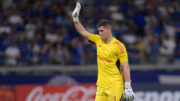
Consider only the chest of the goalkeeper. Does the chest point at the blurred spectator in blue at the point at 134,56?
no

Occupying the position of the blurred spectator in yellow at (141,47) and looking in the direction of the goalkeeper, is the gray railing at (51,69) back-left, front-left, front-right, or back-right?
front-right

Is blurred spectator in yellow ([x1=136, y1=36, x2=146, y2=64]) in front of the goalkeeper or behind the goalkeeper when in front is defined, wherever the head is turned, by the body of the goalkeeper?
behind

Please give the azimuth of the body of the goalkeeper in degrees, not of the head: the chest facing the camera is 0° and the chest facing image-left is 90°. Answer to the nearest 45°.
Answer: approximately 45°

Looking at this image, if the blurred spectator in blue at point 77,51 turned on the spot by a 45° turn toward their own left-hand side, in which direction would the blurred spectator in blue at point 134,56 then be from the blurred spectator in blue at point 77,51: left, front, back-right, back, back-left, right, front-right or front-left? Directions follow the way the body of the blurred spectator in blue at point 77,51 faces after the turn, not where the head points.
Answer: front-left

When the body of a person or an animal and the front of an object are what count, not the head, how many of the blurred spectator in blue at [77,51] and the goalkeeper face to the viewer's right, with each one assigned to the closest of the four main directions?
0

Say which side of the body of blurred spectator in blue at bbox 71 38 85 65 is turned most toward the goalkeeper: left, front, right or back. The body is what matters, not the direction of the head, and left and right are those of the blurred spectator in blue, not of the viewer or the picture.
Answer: front

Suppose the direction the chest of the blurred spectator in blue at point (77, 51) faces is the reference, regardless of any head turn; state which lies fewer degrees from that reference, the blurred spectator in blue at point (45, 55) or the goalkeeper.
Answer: the goalkeeper

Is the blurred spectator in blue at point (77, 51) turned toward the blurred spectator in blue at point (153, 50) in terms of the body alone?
no

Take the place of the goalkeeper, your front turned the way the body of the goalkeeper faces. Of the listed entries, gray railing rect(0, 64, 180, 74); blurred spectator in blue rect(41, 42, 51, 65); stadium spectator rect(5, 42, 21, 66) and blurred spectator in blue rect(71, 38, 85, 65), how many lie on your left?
0

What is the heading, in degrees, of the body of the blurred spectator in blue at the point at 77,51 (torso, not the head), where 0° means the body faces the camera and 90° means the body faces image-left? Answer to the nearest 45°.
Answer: approximately 0°

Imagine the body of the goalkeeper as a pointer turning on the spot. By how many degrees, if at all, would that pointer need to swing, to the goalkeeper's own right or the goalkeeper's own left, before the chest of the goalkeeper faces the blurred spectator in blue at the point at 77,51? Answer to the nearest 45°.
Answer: approximately 135° to the goalkeeper's own right

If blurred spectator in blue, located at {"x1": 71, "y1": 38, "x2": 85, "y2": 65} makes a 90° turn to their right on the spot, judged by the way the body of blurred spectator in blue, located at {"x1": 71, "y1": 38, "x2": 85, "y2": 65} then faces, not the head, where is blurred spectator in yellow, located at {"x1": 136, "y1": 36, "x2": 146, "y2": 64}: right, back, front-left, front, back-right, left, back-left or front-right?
back

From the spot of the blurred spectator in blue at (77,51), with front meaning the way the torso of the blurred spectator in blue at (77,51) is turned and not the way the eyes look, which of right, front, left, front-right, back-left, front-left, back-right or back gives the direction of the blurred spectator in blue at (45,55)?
right
